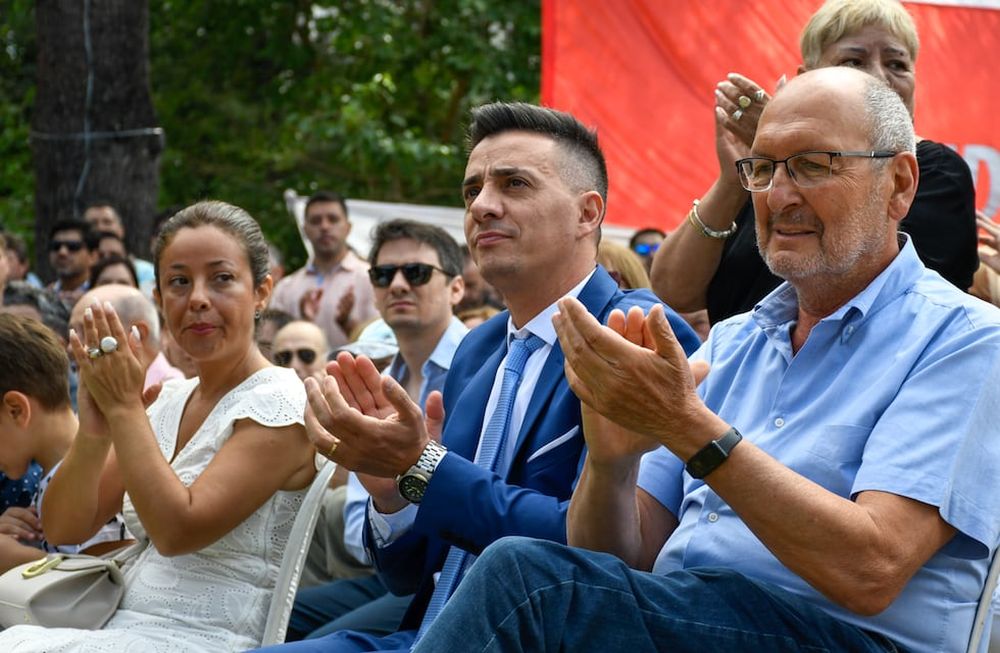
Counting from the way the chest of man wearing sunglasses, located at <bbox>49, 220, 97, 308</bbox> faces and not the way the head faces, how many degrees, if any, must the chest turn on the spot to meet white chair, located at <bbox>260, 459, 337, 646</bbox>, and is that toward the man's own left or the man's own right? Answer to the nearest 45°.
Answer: approximately 45° to the man's own left

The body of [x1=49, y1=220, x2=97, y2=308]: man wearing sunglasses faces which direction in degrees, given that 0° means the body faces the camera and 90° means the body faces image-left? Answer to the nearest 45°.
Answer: approximately 45°

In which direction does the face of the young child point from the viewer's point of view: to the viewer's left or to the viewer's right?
to the viewer's left

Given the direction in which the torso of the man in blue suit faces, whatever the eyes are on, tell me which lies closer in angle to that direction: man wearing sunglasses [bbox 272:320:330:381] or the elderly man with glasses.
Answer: the elderly man with glasses

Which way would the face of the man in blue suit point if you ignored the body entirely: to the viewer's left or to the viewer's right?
to the viewer's left

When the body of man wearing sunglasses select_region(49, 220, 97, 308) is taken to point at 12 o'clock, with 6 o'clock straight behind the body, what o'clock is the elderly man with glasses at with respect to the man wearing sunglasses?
The elderly man with glasses is roughly at 10 o'clock from the man wearing sunglasses.

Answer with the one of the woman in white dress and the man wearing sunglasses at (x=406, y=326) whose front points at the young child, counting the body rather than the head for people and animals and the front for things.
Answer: the man wearing sunglasses
